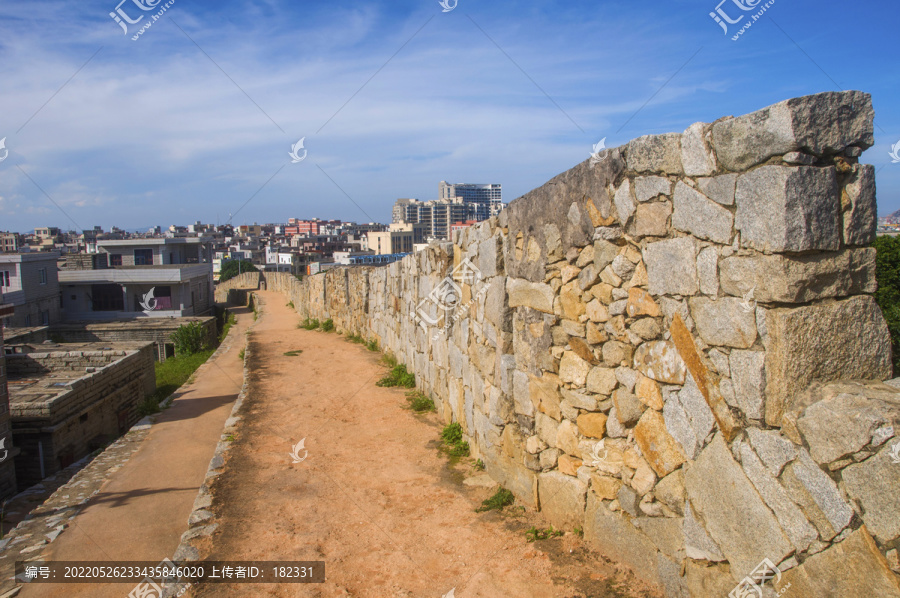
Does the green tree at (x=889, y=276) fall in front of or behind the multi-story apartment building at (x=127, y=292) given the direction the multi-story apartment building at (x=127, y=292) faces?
in front

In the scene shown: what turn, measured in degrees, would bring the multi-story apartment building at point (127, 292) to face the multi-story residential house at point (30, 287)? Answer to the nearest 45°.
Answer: approximately 90° to its right

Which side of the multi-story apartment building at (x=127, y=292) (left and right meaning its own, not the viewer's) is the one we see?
front

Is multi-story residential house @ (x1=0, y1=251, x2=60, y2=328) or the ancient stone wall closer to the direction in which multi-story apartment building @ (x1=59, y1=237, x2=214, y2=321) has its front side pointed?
the ancient stone wall

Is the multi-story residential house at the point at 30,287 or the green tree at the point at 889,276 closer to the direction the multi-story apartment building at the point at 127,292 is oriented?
the green tree

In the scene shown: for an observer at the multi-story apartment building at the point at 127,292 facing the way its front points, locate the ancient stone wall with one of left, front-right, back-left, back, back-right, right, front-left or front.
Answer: front
